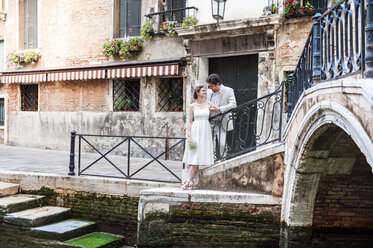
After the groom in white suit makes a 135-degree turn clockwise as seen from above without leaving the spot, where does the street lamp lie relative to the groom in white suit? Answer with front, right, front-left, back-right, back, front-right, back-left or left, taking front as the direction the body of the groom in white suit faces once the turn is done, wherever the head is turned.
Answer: front

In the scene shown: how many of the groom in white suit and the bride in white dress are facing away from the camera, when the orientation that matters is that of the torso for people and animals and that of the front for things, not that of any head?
0

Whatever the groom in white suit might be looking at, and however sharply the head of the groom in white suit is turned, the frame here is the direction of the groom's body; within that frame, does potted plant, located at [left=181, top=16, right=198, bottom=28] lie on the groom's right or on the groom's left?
on the groom's right

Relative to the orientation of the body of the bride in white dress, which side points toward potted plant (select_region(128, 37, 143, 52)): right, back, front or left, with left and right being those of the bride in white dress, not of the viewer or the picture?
back

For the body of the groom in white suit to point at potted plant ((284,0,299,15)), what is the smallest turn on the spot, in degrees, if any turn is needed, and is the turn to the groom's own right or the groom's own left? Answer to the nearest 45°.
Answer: approximately 180°

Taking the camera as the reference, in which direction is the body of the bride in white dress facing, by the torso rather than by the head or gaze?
toward the camera

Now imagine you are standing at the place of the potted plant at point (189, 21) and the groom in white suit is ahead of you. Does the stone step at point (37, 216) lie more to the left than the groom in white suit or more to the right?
right
